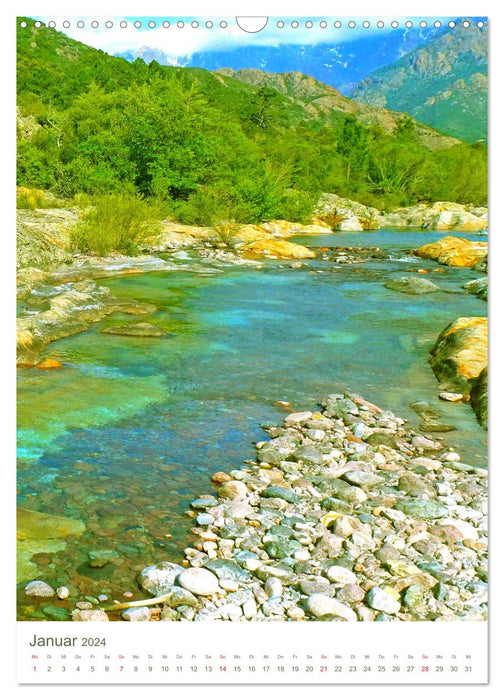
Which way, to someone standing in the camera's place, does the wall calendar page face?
facing the viewer

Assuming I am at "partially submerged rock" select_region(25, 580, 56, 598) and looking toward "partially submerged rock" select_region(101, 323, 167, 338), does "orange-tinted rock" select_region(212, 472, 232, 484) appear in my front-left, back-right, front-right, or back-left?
front-right

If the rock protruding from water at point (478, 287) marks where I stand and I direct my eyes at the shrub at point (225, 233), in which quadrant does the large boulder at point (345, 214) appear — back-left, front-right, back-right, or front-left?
front-right
